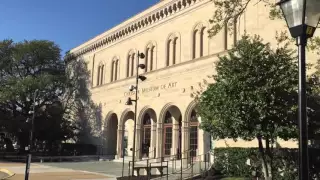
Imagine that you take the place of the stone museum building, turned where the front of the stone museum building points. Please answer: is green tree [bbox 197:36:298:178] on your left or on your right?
on your left

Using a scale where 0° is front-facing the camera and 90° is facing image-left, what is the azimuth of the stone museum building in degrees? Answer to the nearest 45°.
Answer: approximately 45°

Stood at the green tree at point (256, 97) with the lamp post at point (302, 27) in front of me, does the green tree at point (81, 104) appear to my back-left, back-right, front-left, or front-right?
back-right

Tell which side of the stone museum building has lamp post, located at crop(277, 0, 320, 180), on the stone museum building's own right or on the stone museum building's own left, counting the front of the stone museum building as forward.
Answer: on the stone museum building's own left

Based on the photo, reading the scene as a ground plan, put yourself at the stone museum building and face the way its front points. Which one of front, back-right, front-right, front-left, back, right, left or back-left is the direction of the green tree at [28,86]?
right
